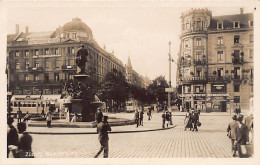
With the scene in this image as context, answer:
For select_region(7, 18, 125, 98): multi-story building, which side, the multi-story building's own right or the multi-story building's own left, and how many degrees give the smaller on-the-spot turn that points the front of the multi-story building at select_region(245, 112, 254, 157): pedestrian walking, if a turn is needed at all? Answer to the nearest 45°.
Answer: approximately 45° to the multi-story building's own left

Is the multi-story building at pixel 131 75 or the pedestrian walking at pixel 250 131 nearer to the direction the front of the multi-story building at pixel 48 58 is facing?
the pedestrian walking

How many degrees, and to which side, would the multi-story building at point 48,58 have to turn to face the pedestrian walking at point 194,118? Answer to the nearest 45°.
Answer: approximately 90° to its left

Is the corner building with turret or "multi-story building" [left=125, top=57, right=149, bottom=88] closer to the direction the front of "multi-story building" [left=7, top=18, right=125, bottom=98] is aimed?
the corner building with turret

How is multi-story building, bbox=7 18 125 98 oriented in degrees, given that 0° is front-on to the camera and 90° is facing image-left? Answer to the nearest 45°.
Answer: approximately 0°

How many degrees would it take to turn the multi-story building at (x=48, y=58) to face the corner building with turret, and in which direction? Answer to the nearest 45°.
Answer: approximately 90° to its left
